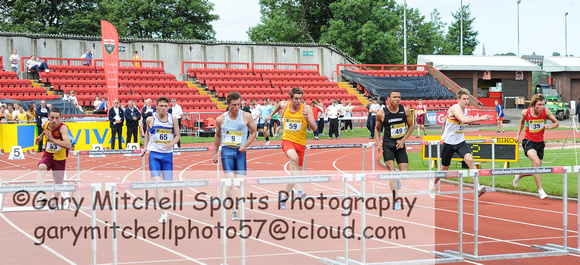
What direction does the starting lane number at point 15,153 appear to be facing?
toward the camera

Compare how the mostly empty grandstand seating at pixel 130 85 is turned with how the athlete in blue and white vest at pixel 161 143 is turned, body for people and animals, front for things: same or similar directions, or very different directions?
same or similar directions

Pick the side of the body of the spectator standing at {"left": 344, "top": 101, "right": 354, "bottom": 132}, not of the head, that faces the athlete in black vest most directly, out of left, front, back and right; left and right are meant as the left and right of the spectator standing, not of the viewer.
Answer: front

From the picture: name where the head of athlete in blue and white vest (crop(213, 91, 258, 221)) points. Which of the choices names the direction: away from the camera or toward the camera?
toward the camera

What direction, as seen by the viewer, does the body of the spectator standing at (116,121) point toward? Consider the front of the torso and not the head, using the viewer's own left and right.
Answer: facing the viewer

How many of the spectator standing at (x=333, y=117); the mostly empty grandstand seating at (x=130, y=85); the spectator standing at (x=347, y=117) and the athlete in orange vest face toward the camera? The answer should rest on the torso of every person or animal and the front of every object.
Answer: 4

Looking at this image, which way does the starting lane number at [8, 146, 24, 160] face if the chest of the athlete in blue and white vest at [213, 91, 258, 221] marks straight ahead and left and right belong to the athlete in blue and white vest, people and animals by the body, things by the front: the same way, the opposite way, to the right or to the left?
the same way

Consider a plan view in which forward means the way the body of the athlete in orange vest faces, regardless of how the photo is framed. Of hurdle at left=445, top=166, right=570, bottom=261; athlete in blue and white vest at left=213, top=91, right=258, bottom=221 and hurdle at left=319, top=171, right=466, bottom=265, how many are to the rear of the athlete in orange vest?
0

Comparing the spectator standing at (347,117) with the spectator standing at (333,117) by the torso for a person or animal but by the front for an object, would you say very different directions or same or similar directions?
same or similar directions

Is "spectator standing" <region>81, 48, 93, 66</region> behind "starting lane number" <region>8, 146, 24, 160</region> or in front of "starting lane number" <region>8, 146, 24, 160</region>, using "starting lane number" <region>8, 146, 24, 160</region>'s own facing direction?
behind

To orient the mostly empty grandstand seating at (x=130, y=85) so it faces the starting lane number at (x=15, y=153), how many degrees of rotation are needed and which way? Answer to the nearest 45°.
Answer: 0° — it already faces it

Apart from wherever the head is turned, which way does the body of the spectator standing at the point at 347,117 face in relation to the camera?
toward the camera

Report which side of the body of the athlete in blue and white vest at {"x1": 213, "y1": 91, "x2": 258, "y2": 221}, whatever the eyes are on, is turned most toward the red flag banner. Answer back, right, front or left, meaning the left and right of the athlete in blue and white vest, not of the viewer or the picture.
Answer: back

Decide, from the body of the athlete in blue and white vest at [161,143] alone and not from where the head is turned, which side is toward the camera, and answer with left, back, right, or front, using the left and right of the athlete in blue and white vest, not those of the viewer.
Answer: front

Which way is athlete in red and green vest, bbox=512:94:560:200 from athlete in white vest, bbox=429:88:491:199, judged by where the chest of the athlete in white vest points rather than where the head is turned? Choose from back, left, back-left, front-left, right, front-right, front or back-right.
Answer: left
